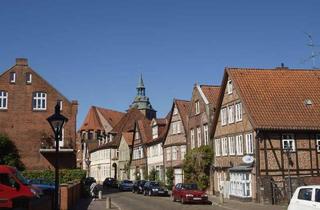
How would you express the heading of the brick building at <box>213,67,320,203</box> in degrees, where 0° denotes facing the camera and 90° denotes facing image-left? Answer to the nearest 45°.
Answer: approximately 45°

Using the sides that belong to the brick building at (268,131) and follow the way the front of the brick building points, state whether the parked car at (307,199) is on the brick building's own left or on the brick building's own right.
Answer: on the brick building's own left

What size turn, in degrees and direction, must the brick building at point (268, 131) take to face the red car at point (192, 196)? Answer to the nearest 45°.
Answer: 0° — it already faces it

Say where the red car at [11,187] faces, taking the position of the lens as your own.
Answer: facing to the right of the viewer

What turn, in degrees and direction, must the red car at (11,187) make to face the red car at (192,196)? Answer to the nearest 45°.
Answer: approximately 45° to its left

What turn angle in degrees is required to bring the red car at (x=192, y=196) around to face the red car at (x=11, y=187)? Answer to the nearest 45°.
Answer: approximately 90° to its right

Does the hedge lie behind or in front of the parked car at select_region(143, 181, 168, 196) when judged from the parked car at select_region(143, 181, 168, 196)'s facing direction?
behind

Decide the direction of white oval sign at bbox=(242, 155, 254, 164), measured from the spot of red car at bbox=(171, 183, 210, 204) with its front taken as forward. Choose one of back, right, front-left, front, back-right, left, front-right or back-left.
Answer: front-left

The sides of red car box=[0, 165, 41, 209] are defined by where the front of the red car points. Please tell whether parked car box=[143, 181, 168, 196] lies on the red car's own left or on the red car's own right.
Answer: on the red car's own left

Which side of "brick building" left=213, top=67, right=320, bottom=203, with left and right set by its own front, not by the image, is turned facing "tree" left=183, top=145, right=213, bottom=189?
right

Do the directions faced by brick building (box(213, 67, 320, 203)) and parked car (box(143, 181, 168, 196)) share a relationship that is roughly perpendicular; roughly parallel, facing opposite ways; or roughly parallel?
roughly perpendicular
